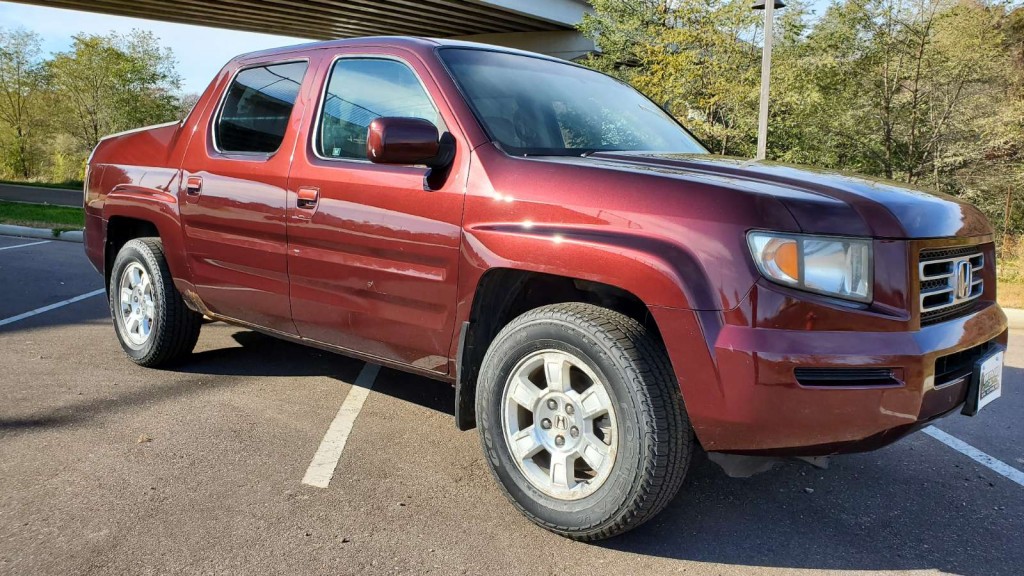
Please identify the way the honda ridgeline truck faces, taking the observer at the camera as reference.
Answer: facing the viewer and to the right of the viewer

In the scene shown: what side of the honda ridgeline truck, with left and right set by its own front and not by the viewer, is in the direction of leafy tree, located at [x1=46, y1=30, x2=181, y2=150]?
back

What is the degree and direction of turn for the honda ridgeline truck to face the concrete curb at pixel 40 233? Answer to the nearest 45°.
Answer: approximately 180°

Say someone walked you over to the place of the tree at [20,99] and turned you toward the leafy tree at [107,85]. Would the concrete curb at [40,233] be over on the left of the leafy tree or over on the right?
right

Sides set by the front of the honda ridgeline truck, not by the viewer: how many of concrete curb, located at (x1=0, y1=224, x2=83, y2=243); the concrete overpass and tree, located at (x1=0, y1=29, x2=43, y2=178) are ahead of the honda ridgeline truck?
0

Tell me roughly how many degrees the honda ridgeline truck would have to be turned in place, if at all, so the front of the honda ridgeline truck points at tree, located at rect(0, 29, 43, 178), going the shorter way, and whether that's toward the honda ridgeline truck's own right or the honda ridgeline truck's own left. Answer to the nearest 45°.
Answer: approximately 180°

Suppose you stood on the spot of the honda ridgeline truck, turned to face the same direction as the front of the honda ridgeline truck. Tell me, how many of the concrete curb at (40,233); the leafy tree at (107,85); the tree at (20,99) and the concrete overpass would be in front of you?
0
